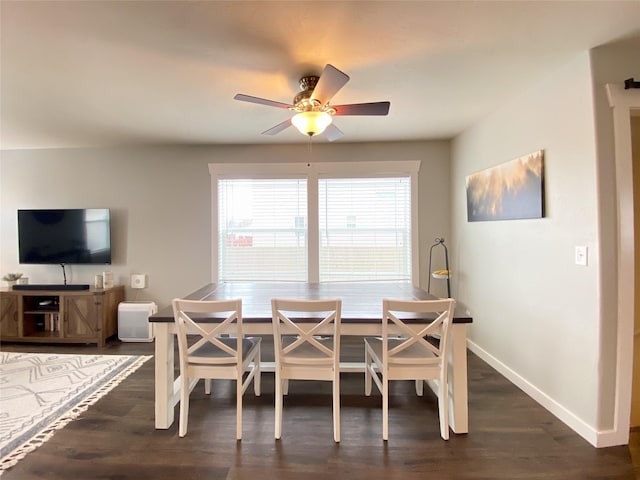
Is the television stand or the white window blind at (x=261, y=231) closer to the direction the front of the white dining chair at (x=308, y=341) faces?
the white window blind

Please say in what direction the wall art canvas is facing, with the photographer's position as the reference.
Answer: facing the viewer and to the left of the viewer

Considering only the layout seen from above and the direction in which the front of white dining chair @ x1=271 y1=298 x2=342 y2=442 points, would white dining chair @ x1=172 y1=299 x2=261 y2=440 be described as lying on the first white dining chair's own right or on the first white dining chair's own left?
on the first white dining chair's own left

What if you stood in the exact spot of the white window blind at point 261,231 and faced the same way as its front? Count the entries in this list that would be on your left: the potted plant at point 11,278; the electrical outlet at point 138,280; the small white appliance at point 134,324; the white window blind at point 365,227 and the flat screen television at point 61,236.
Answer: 1

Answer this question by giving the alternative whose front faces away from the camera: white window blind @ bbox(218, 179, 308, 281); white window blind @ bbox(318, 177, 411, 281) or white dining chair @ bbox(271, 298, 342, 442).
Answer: the white dining chair

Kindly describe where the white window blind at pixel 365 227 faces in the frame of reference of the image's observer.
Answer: facing the viewer

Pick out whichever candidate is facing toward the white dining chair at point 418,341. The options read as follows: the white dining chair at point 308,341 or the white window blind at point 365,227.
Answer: the white window blind

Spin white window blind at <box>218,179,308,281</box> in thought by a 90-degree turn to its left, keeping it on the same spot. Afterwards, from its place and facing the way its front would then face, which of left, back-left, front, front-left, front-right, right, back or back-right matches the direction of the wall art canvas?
front-right

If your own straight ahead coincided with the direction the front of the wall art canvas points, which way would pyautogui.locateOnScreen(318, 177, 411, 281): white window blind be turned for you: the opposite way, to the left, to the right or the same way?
to the left

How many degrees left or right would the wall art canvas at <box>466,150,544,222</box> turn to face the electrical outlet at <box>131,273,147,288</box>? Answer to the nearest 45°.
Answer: approximately 45° to its right

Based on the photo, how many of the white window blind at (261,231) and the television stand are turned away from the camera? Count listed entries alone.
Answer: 0

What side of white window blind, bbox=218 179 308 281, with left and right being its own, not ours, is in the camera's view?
front

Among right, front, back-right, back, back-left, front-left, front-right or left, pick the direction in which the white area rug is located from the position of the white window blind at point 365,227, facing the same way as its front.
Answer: front-right

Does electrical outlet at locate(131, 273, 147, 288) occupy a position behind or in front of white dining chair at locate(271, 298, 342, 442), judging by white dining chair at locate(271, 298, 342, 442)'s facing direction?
in front

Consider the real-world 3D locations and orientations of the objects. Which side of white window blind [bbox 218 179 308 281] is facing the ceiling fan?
front

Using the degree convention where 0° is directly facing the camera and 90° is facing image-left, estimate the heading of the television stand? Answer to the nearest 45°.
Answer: approximately 45°

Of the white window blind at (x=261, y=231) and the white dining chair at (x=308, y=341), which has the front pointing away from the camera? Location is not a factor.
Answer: the white dining chair

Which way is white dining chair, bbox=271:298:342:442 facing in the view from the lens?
facing away from the viewer

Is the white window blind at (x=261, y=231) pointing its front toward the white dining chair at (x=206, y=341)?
yes

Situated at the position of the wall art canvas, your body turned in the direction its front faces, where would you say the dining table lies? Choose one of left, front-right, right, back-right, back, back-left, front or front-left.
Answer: front

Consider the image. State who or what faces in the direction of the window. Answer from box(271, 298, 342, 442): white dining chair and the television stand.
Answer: the white dining chair

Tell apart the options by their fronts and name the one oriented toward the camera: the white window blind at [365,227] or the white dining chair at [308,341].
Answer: the white window blind
